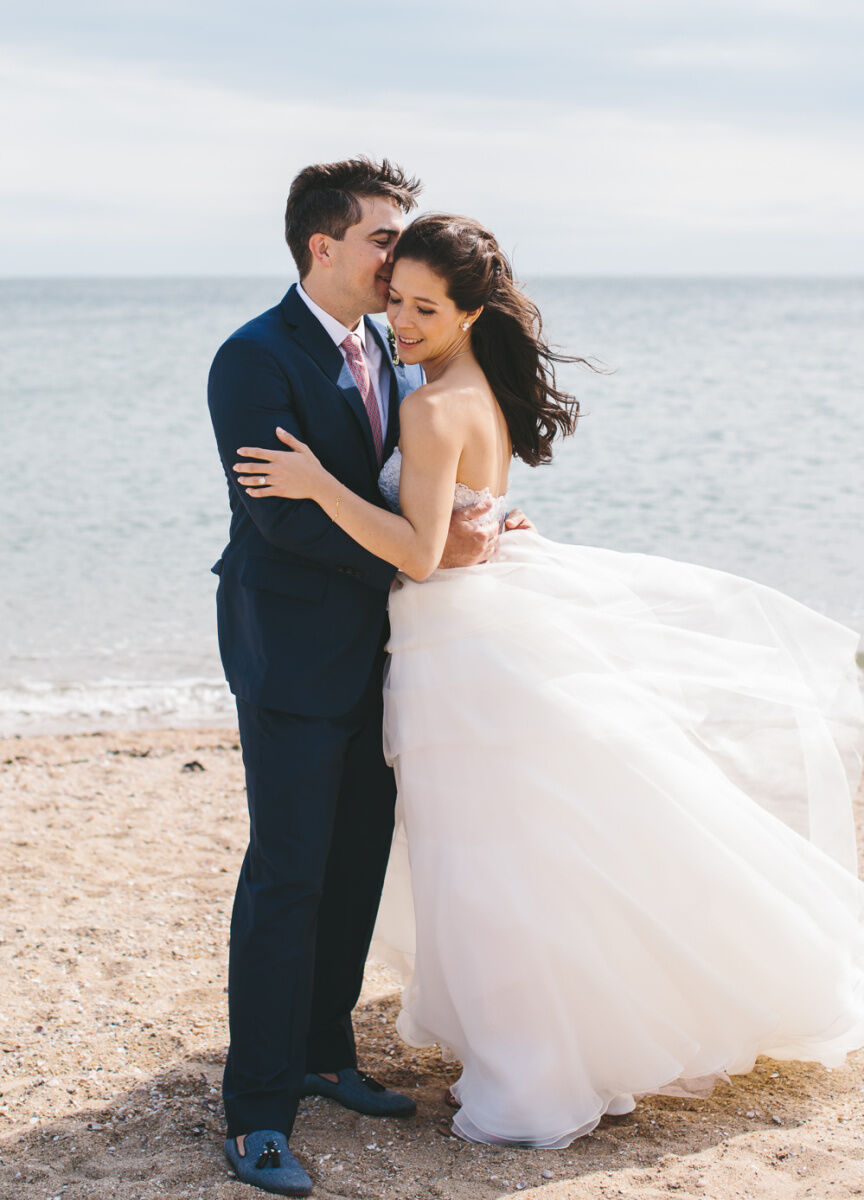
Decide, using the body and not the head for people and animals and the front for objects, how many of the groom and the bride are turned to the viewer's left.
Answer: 1

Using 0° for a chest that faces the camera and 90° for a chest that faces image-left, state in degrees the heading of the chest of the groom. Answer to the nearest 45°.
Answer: approximately 315°

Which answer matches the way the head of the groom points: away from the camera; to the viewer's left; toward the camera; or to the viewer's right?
to the viewer's right

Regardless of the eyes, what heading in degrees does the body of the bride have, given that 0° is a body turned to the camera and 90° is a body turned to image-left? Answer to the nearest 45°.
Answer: approximately 90°
